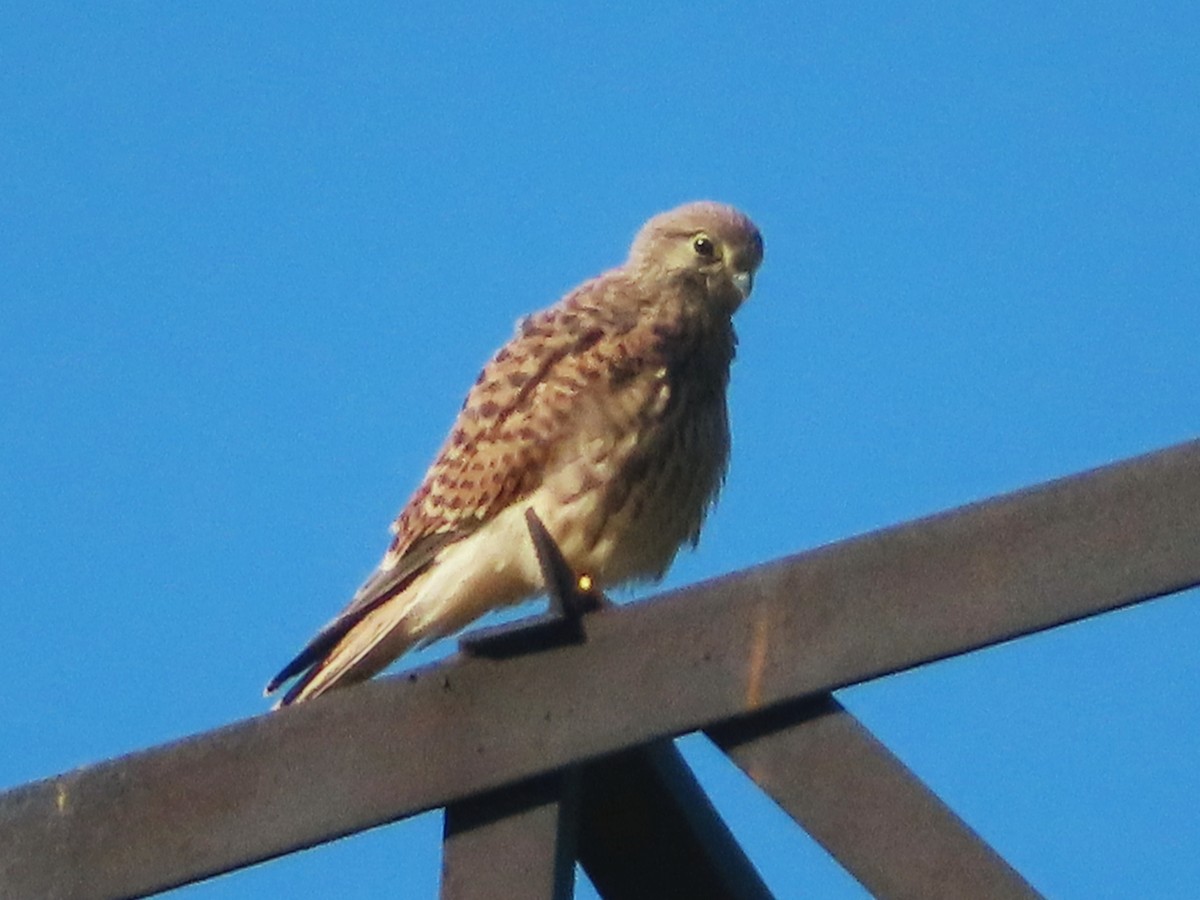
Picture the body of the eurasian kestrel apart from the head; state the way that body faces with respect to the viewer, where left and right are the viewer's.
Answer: facing the viewer and to the right of the viewer
